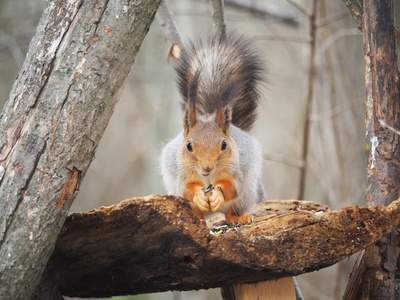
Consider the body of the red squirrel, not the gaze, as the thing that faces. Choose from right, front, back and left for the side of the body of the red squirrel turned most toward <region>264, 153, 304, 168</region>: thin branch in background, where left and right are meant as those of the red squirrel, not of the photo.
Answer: back

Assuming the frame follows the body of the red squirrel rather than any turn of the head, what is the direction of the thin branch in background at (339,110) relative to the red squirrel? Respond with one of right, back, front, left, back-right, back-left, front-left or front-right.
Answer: back-left

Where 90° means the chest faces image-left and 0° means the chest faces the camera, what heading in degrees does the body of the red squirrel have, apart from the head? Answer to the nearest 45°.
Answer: approximately 0°
